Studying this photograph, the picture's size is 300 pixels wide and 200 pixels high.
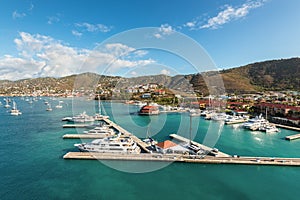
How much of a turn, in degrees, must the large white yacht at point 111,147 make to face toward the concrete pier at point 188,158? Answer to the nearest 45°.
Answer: approximately 135° to its left

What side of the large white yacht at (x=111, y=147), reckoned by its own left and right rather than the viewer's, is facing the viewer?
left

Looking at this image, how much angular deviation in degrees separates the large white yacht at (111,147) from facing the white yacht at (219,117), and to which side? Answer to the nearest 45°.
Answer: approximately 135° to its right
